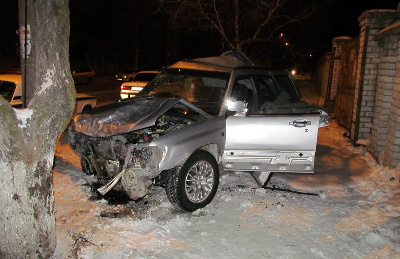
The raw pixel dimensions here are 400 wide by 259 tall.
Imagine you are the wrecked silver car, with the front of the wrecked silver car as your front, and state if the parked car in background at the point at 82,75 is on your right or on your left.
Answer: on your right

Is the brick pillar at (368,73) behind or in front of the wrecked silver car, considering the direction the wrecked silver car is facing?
behind

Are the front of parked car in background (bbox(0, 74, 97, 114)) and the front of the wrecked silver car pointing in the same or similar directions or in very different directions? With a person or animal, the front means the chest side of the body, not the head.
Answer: very different directions

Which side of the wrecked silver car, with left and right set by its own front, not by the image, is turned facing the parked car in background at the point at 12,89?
right

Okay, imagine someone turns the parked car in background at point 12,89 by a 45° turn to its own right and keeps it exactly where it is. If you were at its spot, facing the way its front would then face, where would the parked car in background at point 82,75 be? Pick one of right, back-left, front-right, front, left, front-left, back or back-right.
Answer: back-left

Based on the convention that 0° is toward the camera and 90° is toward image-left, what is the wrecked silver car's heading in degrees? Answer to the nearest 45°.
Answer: approximately 45°

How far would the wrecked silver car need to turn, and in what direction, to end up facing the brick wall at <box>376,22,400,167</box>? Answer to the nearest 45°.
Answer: approximately 180°

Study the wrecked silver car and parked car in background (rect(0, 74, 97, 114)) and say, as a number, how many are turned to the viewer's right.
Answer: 1

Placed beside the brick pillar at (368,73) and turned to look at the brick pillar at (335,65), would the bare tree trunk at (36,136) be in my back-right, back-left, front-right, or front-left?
back-left

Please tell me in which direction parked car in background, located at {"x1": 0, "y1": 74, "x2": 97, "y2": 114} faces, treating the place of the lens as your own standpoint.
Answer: facing to the right of the viewer

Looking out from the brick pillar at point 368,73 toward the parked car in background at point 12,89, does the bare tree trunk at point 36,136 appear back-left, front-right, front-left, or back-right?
front-left

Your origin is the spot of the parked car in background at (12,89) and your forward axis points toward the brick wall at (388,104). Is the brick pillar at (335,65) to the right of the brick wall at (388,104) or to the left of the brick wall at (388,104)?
left

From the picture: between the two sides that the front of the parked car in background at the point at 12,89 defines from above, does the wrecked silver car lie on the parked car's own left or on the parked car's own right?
on the parked car's own right

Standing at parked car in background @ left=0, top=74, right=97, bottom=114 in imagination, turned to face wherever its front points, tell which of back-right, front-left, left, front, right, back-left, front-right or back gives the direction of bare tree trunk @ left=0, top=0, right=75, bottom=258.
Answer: right
